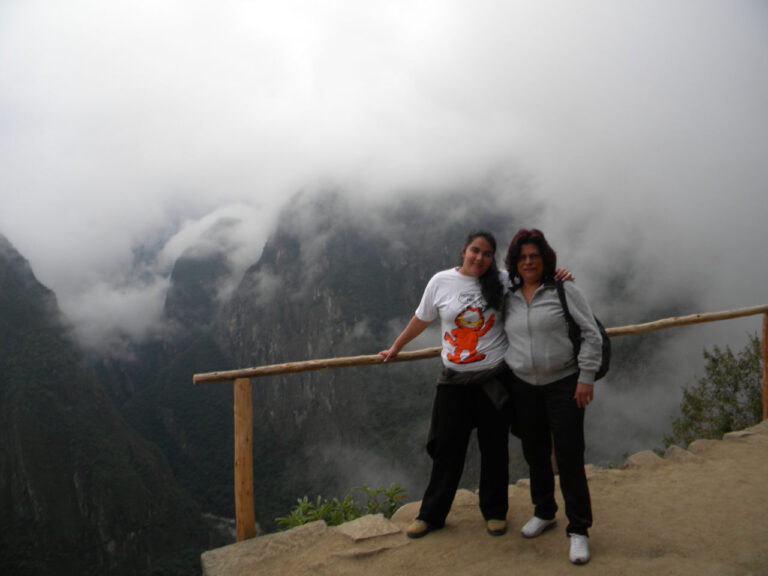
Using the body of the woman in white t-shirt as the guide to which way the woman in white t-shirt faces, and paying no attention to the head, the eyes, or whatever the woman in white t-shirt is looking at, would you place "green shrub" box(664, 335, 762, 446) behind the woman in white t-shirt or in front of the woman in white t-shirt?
behind

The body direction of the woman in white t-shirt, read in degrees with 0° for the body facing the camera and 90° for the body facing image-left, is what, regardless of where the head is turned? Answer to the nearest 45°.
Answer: approximately 0°

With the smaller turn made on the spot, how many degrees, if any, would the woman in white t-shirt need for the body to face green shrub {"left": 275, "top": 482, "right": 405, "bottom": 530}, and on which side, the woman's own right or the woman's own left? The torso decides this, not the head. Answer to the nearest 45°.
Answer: approximately 135° to the woman's own right
